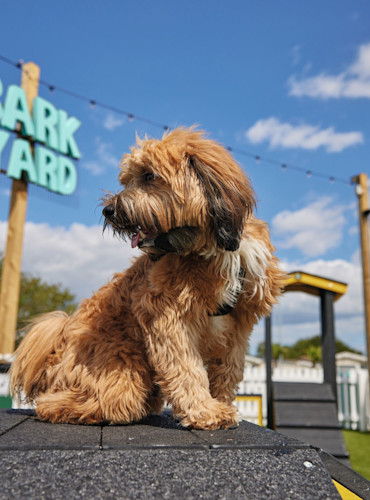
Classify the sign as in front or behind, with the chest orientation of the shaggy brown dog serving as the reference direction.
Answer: behind

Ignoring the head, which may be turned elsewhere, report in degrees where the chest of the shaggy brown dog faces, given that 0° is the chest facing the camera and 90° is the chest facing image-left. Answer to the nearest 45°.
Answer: approximately 315°

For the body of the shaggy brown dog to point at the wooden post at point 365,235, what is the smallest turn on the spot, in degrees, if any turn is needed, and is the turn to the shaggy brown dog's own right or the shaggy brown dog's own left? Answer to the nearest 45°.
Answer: approximately 90° to the shaggy brown dog's own left

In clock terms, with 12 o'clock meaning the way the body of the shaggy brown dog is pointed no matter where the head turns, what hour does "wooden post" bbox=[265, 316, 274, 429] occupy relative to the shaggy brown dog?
The wooden post is roughly at 8 o'clock from the shaggy brown dog.

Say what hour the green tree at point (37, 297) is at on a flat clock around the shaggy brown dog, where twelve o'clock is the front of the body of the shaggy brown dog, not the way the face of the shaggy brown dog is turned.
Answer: The green tree is roughly at 7 o'clock from the shaggy brown dog.

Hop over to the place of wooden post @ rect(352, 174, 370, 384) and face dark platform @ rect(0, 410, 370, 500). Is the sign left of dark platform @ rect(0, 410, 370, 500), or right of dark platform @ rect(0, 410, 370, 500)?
right
